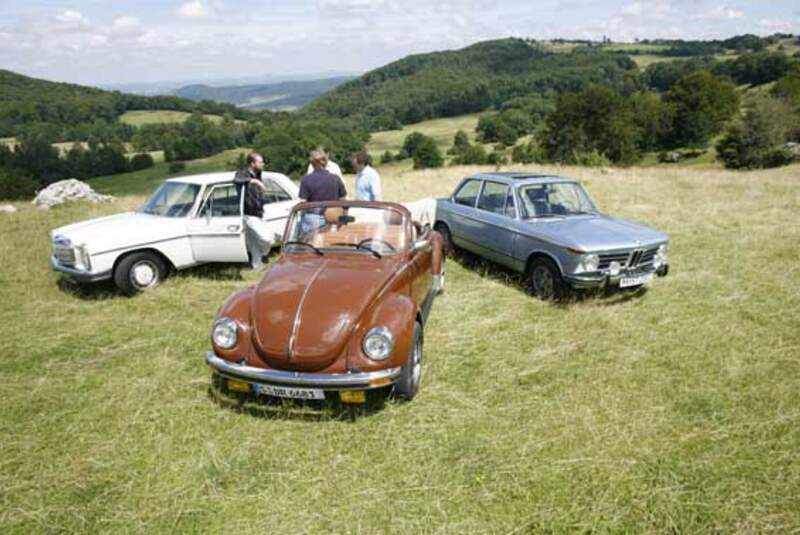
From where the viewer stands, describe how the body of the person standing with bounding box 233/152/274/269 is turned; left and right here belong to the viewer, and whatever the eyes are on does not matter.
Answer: facing to the right of the viewer

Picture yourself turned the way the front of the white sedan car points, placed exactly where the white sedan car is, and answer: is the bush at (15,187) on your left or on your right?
on your right

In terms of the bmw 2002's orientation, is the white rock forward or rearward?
rearward

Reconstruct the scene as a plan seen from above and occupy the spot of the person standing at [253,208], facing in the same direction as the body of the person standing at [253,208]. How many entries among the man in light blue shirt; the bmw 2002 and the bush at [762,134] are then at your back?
0

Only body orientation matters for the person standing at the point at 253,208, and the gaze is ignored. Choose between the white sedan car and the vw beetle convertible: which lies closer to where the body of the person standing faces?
the vw beetle convertible

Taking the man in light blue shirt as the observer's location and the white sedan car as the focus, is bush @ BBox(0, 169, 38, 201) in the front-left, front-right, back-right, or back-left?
front-right

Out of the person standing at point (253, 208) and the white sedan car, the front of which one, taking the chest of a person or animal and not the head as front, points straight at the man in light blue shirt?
the person standing

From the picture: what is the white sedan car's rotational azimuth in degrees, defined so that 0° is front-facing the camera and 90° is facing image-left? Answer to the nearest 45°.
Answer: approximately 45°

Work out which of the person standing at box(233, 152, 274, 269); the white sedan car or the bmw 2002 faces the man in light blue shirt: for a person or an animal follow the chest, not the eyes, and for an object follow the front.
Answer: the person standing

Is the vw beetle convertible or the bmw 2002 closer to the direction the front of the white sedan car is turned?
the vw beetle convertible

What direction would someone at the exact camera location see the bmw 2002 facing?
facing the viewer and to the right of the viewer

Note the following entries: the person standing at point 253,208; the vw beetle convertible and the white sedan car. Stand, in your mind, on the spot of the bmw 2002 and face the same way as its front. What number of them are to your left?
0

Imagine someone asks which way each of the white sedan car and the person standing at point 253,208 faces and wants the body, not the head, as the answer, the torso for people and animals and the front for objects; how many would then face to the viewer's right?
1

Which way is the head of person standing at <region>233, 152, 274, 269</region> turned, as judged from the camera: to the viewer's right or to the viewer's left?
to the viewer's right

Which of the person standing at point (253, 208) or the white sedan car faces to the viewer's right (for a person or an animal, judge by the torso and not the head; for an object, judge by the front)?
the person standing

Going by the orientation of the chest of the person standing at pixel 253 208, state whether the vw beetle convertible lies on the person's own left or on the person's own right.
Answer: on the person's own right
